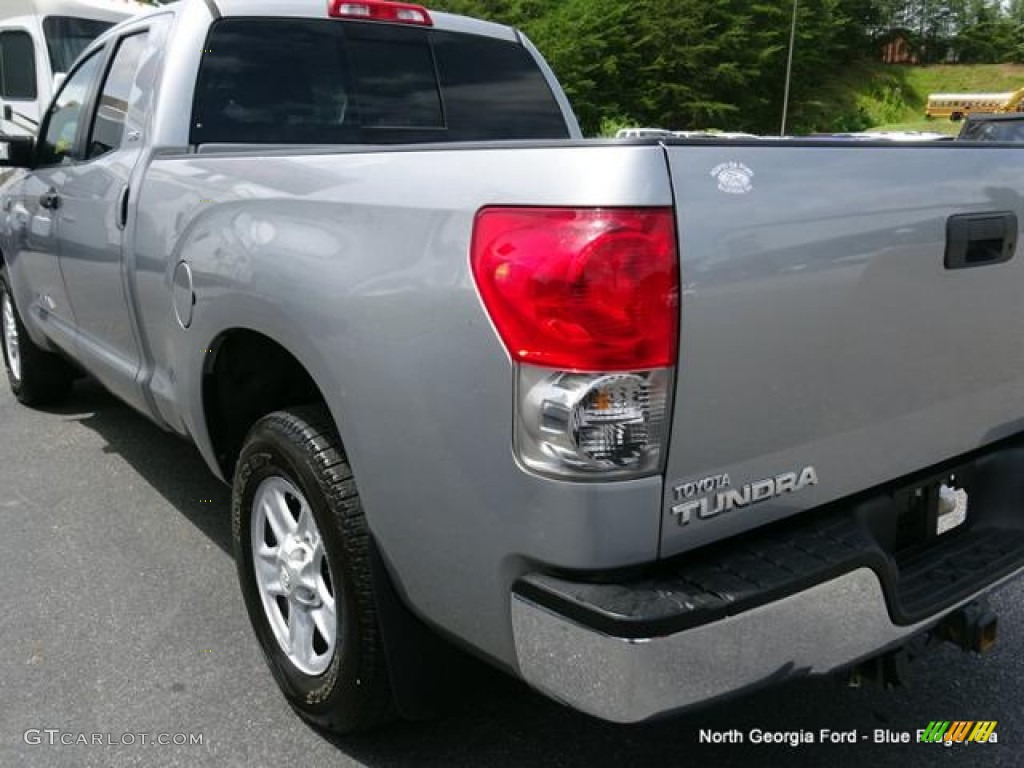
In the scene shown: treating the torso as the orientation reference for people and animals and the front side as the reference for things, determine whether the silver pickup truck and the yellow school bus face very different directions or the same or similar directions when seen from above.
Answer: very different directions

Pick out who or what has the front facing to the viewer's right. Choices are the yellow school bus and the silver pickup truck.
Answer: the yellow school bus

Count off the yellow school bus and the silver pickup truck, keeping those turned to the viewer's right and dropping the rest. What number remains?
1

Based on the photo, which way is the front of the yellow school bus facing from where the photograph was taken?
facing to the right of the viewer

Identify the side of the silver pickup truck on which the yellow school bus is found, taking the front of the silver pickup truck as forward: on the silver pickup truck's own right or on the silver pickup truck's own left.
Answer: on the silver pickup truck's own right

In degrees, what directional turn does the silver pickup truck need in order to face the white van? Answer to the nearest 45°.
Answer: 0° — it already faces it

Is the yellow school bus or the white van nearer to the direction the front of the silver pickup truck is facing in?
the white van

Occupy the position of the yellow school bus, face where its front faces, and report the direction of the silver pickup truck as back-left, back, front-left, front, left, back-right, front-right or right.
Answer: right

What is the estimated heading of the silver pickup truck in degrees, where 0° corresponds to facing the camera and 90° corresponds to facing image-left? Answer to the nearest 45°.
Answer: approximately 135°
